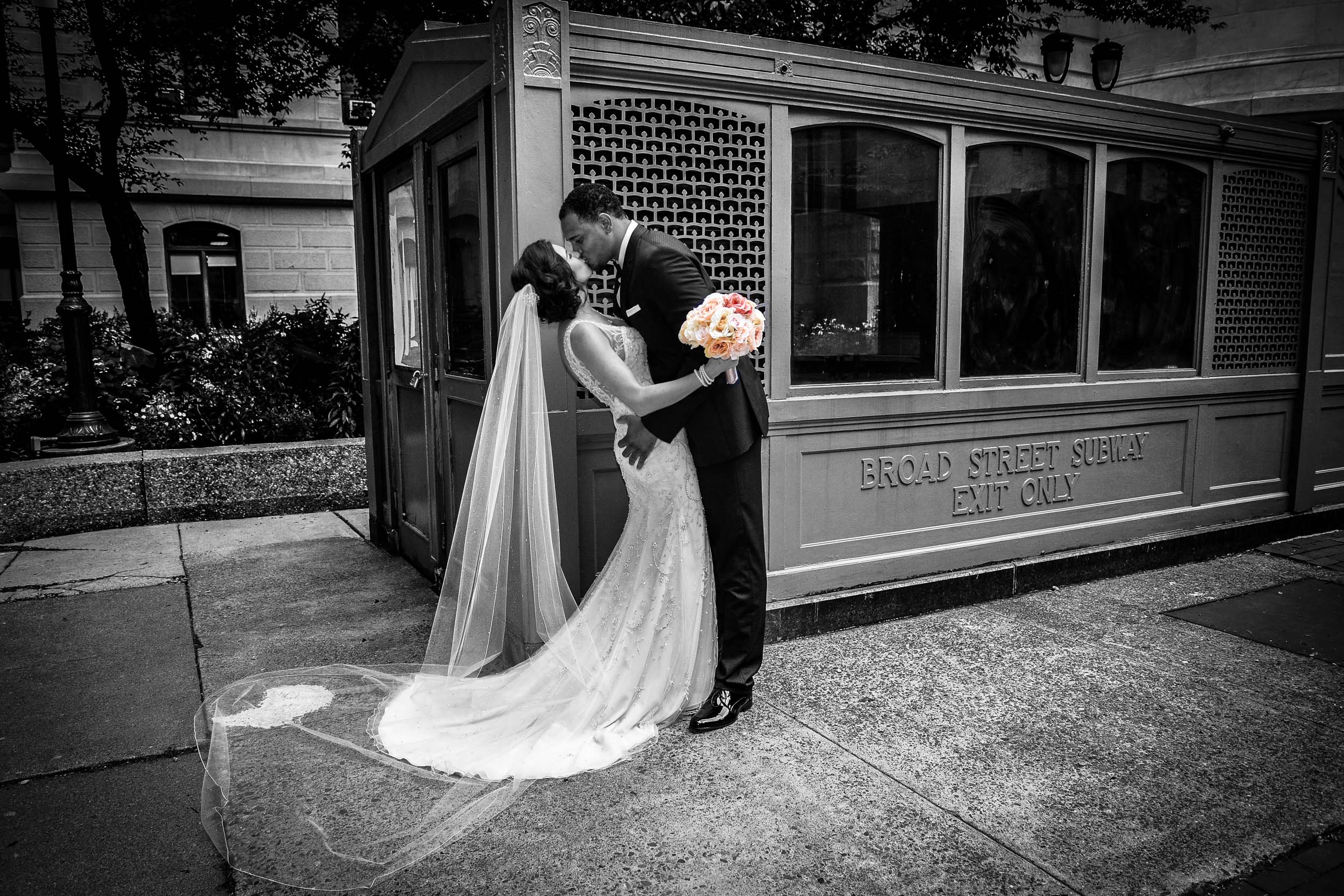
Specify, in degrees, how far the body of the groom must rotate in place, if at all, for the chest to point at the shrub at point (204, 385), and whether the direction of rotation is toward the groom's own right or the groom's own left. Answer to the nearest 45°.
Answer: approximately 45° to the groom's own right

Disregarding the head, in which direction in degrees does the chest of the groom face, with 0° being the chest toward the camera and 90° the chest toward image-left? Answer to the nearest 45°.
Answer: approximately 90°

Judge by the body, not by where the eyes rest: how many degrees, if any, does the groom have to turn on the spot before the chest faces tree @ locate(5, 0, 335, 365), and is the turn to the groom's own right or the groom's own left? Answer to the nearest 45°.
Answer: approximately 45° to the groom's own right

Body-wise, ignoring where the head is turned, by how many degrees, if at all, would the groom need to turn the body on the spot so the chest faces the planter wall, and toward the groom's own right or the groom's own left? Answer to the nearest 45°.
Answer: approximately 45° to the groom's own right

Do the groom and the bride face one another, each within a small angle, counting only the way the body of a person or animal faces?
yes

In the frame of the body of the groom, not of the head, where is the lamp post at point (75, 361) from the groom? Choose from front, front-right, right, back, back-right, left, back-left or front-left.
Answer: front-right

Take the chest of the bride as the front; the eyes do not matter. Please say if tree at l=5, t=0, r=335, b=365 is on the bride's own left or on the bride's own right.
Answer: on the bride's own left

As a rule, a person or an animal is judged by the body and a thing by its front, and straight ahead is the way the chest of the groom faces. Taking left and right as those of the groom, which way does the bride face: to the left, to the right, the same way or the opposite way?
the opposite way

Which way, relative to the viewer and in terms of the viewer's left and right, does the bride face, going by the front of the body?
facing to the right of the viewer

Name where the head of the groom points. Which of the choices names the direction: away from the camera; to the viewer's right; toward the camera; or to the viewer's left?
to the viewer's left
